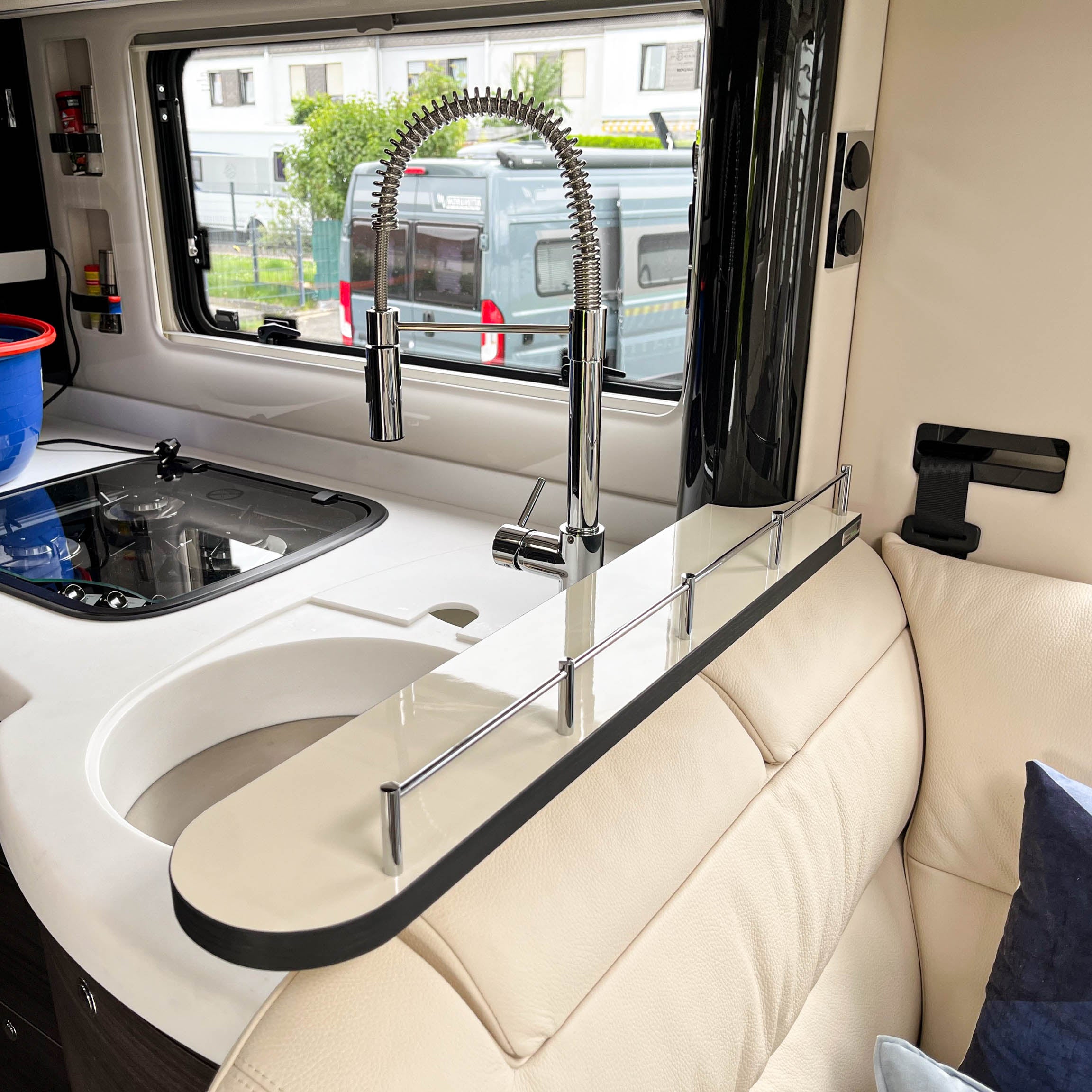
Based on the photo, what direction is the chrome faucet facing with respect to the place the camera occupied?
facing to the left of the viewer

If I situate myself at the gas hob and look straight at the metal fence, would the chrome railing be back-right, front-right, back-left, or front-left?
back-right

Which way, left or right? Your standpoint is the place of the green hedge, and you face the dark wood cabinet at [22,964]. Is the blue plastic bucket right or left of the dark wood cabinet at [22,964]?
right

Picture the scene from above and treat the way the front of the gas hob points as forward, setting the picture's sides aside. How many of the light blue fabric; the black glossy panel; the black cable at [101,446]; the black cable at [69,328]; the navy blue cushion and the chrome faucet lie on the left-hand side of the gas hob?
4

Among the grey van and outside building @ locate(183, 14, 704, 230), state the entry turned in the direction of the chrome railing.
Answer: the outside building

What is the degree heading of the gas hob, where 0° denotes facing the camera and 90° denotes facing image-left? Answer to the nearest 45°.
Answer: approximately 45°

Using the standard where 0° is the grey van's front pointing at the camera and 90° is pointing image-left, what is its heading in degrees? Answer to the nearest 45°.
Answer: approximately 225°

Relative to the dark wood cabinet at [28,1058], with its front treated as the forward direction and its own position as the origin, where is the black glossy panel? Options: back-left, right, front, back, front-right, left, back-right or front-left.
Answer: back-left

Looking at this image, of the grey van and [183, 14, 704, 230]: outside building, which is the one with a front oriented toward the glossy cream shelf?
the outside building
